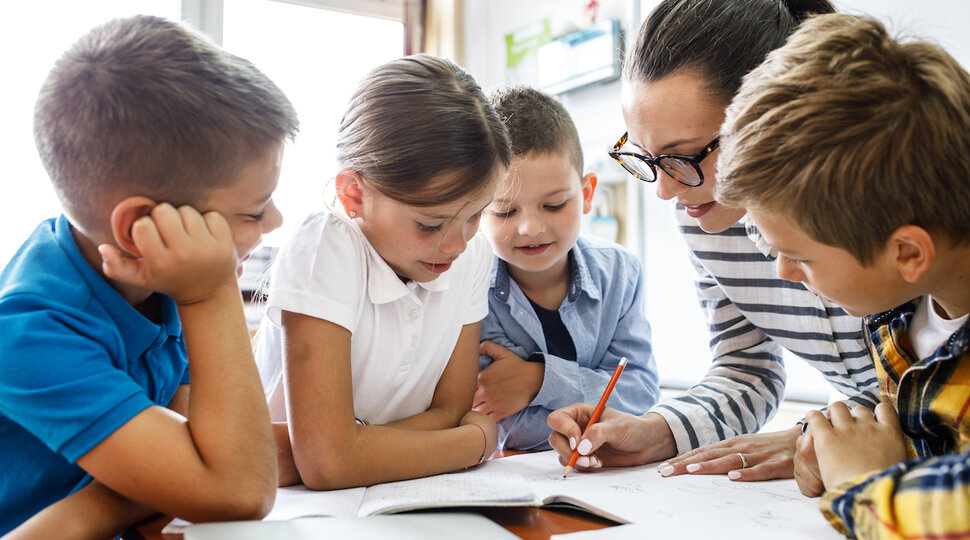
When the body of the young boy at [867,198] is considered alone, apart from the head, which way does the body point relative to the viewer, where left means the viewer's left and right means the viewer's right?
facing to the left of the viewer

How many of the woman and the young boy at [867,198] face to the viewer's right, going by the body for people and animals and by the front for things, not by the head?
0

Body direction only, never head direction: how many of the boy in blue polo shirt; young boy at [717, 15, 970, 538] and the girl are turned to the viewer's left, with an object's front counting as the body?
1

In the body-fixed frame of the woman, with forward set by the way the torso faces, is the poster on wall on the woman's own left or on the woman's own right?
on the woman's own right

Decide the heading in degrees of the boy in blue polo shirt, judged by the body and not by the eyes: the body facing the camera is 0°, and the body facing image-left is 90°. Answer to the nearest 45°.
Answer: approximately 270°

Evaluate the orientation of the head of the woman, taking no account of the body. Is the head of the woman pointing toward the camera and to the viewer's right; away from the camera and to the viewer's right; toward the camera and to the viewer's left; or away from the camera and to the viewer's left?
toward the camera and to the viewer's left

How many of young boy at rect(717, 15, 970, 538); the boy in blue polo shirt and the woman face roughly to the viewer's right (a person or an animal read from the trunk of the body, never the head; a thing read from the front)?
1

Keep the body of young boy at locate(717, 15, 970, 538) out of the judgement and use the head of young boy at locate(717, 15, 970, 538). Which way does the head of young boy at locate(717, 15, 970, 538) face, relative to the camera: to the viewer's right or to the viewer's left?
to the viewer's left

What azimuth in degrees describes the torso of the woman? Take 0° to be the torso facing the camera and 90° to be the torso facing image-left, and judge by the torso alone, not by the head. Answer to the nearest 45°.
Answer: approximately 45°

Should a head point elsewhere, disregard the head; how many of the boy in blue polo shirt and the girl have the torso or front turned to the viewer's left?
0
